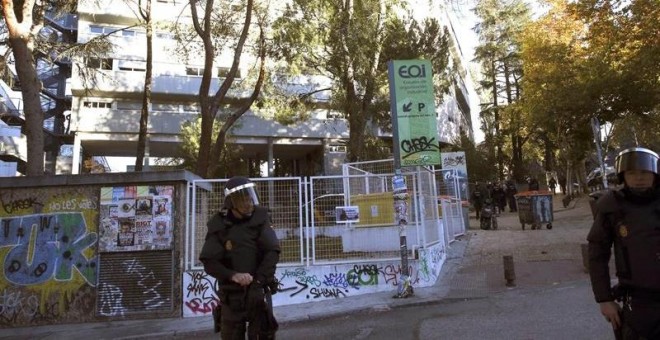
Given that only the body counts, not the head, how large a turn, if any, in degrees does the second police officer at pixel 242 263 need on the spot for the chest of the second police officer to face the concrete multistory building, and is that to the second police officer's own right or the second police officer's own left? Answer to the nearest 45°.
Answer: approximately 180°

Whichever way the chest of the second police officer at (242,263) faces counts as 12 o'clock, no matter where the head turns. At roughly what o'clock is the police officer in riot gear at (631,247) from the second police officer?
The police officer in riot gear is roughly at 10 o'clock from the second police officer.

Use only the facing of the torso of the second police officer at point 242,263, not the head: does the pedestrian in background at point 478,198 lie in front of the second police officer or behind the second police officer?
behind

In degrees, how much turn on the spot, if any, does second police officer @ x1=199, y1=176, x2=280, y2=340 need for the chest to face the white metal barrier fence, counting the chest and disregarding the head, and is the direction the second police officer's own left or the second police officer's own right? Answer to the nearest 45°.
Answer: approximately 180°
